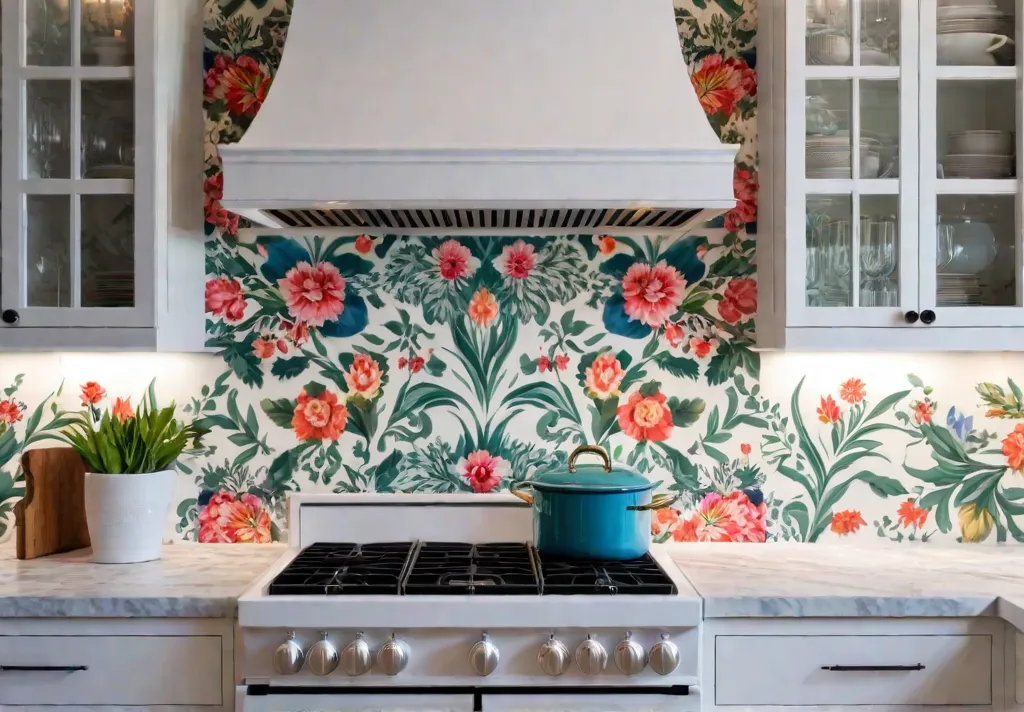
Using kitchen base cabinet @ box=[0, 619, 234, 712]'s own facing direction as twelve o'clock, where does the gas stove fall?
The gas stove is roughly at 10 o'clock from the kitchen base cabinet.

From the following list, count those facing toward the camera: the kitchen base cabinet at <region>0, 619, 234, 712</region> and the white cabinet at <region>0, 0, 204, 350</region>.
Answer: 2

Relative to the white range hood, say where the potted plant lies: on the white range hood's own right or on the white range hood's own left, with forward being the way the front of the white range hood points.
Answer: on the white range hood's own right

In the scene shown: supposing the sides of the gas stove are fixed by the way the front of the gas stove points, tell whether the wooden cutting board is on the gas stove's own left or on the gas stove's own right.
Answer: on the gas stove's own right

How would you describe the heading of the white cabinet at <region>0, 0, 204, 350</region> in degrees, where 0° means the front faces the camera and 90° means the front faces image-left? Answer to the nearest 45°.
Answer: approximately 0°

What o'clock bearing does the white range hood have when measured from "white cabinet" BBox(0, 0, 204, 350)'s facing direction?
The white range hood is roughly at 10 o'clock from the white cabinet.
